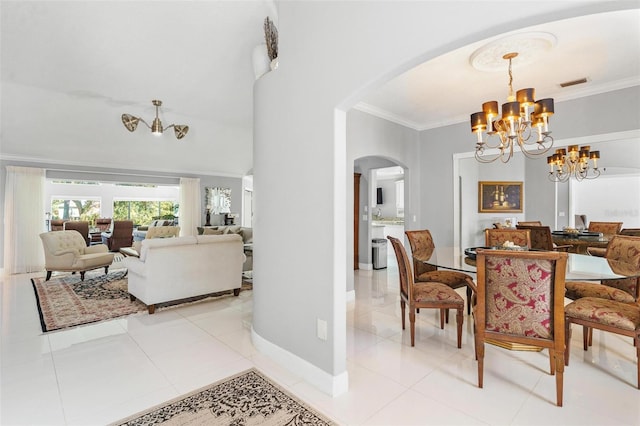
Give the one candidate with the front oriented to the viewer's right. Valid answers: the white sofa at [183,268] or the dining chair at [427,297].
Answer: the dining chair

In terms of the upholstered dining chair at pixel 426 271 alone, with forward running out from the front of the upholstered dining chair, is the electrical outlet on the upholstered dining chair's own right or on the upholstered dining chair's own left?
on the upholstered dining chair's own right

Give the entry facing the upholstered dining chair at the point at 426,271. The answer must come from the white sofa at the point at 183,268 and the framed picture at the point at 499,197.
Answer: the framed picture

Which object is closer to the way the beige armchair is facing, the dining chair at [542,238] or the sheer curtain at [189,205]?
the dining chair

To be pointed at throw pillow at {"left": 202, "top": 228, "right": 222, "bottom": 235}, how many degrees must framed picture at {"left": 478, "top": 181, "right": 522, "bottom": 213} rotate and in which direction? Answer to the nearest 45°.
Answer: approximately 45° to its right

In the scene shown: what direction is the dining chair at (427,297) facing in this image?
to the viewer's right

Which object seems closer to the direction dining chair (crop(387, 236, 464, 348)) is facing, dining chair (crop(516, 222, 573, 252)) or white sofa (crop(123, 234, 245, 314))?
the dining chair

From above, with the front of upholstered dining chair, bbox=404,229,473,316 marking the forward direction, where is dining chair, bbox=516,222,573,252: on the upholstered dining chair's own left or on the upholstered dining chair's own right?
on the upholstered dining chair's own left

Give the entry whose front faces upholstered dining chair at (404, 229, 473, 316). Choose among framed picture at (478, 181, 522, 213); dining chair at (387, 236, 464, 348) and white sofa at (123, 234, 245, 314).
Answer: the framed picture

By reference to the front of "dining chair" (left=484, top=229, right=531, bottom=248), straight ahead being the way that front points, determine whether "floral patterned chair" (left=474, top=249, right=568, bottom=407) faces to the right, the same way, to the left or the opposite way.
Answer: the opposite way

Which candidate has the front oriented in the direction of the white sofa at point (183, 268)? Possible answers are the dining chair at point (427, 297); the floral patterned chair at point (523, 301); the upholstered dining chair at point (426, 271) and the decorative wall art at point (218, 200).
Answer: the decorative wall art

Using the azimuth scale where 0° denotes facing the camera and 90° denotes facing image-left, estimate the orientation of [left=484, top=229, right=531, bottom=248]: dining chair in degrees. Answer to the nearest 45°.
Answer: approximately 0°

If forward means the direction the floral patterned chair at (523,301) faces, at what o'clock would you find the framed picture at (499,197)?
The framed picture is roughly at 12 o'clock from the floral patterned chair.

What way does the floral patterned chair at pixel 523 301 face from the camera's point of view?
away from the camera

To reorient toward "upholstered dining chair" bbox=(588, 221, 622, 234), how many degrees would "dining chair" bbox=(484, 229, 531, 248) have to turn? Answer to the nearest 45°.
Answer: approximately 135° to its left
